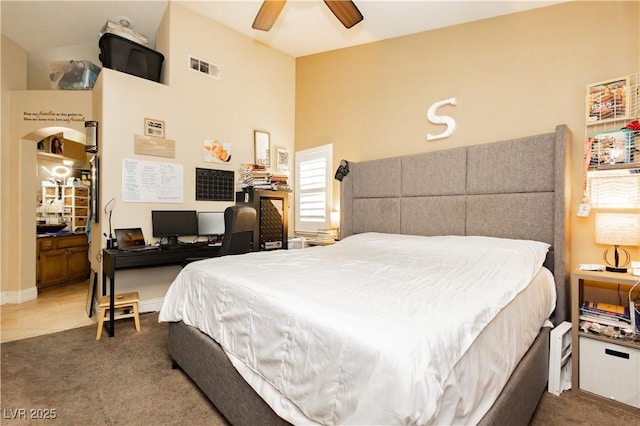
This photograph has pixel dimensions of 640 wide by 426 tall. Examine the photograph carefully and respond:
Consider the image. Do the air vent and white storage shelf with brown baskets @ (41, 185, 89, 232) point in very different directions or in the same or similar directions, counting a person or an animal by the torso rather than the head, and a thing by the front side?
same or similar directions

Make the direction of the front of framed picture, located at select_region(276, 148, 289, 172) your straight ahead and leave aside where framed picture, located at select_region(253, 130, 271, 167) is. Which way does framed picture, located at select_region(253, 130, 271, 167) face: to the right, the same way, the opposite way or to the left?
the same way

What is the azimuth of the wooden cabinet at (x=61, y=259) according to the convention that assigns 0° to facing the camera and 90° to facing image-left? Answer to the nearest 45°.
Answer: approximately 315°

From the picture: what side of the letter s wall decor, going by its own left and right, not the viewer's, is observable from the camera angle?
front

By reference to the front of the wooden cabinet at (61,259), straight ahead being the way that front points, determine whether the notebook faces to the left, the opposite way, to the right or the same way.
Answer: the same way

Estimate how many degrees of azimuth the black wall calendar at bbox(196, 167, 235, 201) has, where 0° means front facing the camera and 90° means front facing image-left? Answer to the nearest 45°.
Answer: approximately 315°

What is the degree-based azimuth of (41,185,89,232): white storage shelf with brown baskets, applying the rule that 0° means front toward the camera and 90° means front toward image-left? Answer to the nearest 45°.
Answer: approximately 315°

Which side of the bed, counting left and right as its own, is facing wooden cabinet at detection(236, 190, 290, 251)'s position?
right

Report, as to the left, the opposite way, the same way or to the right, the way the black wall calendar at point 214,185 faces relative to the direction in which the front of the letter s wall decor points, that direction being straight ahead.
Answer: to the left

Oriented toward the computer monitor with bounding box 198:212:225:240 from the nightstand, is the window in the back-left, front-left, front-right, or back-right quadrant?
front-right

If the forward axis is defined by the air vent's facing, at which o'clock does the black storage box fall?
The black storage box is roughly at 4 o'clock from the air vent.

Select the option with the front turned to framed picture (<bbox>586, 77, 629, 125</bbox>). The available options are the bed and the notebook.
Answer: the notebook

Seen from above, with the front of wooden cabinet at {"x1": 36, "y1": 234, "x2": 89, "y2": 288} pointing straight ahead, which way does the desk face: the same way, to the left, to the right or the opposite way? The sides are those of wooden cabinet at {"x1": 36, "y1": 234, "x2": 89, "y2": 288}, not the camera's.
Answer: the same way

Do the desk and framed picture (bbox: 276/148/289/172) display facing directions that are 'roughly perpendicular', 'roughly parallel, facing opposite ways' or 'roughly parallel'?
roughly parallel

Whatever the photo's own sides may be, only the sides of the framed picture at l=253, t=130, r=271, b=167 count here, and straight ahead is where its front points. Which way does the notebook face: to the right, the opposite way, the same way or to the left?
the same way

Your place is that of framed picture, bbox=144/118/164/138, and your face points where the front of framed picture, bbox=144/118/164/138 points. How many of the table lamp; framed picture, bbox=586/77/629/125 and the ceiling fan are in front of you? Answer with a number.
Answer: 3

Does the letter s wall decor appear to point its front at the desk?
no
